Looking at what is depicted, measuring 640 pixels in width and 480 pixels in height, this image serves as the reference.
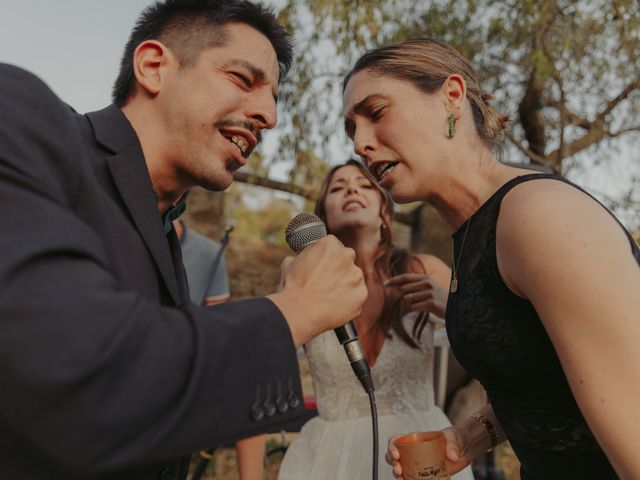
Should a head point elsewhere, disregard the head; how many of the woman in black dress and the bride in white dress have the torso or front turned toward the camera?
1

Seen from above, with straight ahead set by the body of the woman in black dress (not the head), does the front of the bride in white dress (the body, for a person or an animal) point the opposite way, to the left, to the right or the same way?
to the left

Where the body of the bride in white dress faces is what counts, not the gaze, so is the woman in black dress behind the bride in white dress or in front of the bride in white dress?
in front

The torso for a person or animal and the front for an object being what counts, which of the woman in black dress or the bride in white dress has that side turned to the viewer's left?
the woman in black dress

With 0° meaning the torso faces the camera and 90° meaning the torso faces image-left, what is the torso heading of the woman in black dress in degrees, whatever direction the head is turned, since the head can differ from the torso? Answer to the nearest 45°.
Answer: approximately 90°

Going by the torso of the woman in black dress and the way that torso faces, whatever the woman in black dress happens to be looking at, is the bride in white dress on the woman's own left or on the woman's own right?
on the woman's own right

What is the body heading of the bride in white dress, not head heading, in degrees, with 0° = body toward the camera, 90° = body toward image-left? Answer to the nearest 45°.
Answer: approximately 0°
